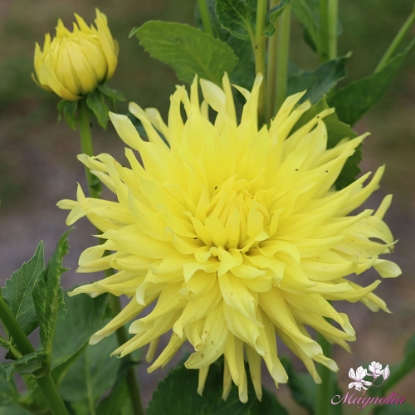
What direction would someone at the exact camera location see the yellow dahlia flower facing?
facing the viewer
